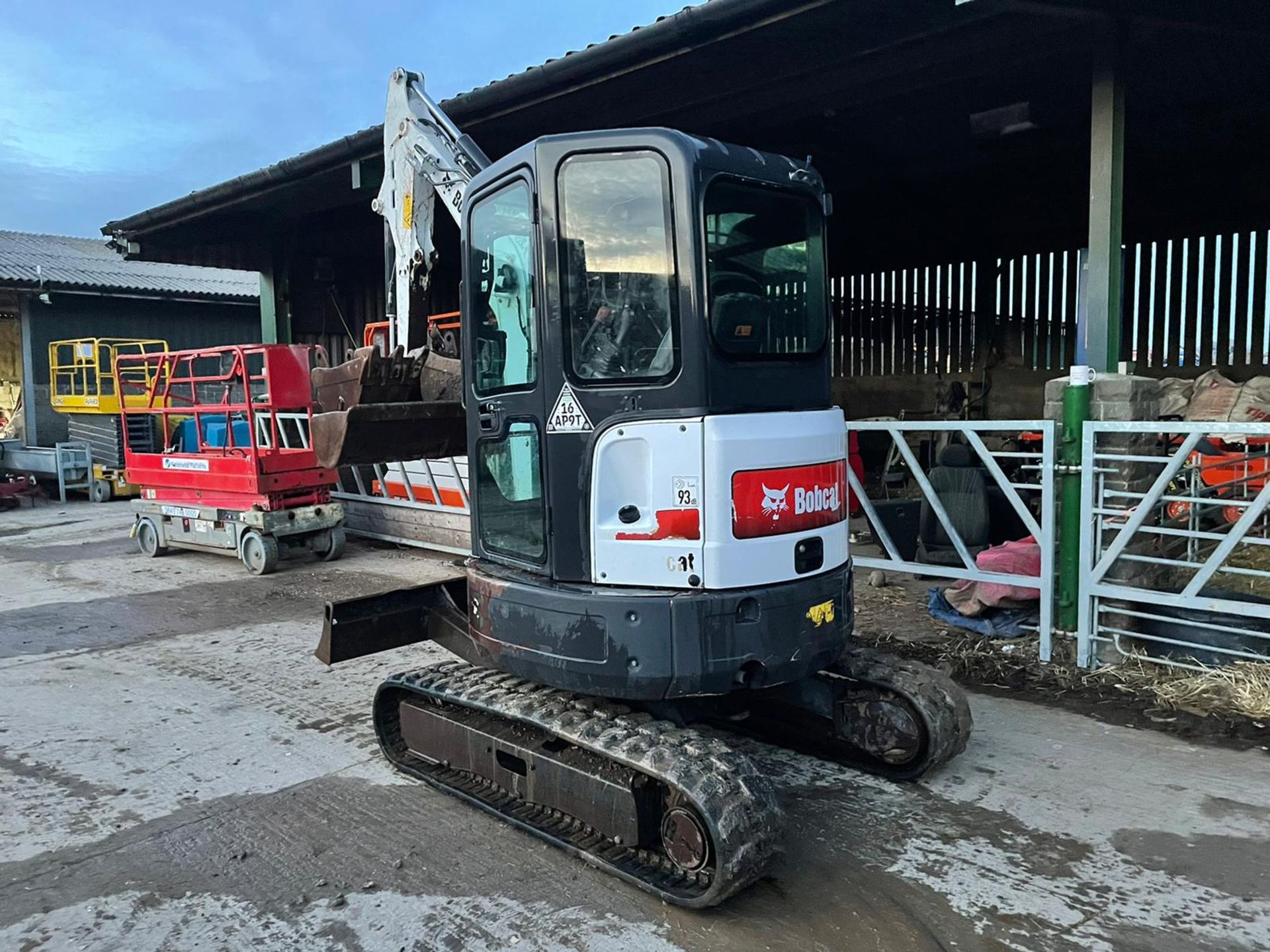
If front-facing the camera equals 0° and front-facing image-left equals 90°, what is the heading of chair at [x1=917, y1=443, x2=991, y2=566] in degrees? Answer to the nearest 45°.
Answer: approximately 45°

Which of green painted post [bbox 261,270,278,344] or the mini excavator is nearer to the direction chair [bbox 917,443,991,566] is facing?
the mini excavator

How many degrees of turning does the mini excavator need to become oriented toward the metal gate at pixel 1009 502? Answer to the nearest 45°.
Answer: approximately 90° to its right

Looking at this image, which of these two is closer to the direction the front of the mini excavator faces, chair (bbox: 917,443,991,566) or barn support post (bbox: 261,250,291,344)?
the barn support post

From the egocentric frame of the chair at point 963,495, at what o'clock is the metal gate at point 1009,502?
The metal gate is roughly at 12 o'clock from the chair.

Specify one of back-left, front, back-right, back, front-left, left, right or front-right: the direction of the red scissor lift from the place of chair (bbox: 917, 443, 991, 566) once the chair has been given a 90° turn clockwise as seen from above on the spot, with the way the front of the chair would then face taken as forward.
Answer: front-left

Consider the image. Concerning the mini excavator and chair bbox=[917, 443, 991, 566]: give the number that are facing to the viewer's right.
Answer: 0

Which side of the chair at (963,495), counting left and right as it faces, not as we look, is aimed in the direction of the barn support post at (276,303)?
right

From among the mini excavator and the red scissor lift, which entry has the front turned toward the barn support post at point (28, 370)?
the mini excavator

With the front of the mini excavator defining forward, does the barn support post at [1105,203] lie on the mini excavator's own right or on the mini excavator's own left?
on the mini excavator's own right

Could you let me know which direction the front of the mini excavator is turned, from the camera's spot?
facing away from the viewer and to the left of the viewer

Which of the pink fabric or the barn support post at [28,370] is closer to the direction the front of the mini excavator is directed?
the barn support post
